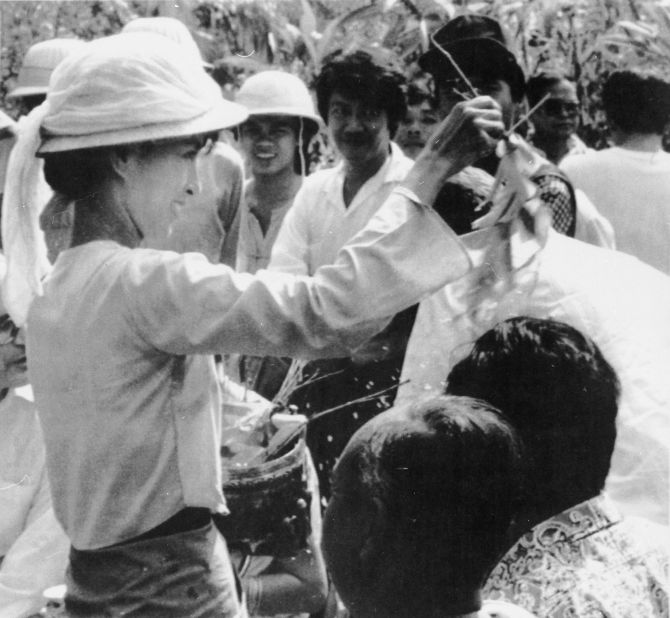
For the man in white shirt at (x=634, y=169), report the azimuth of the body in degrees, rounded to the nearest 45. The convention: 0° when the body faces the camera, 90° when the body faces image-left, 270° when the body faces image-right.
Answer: approximately 180°

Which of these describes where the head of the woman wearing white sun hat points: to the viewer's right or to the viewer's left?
to the viewer's right

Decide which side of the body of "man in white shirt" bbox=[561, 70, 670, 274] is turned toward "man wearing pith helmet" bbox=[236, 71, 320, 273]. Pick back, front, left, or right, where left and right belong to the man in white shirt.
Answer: left

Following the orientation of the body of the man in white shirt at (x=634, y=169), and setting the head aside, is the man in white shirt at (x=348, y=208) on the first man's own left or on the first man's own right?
on the first man's own left
